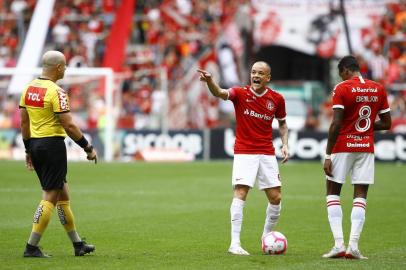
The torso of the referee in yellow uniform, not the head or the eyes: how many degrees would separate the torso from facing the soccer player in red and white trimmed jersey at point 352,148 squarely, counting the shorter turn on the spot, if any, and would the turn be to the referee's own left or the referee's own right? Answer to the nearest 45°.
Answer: approximately 45° to the referee's own right

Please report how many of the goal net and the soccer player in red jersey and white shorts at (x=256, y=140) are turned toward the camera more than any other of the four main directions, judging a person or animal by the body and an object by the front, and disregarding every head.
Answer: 2

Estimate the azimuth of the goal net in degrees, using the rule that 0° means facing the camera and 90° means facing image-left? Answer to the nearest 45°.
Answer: approximately 0°

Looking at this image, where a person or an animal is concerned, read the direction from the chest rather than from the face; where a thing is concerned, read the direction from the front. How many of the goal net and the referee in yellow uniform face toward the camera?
1

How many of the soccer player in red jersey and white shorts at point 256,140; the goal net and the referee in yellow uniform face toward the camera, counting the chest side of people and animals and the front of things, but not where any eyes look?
2

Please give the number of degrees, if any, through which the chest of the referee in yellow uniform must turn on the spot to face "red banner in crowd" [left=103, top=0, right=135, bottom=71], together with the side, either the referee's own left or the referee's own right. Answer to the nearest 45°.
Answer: approximately 45° to the referee's own left

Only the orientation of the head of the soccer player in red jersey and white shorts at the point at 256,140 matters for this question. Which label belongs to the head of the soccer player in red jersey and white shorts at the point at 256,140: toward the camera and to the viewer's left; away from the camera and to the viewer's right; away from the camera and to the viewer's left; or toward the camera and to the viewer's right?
toward the camera and to the viewer's left

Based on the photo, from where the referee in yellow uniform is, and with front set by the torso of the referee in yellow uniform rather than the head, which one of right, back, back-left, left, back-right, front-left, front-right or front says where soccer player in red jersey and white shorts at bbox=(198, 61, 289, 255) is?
front-right

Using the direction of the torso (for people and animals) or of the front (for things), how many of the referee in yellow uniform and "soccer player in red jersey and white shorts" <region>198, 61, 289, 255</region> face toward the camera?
1
